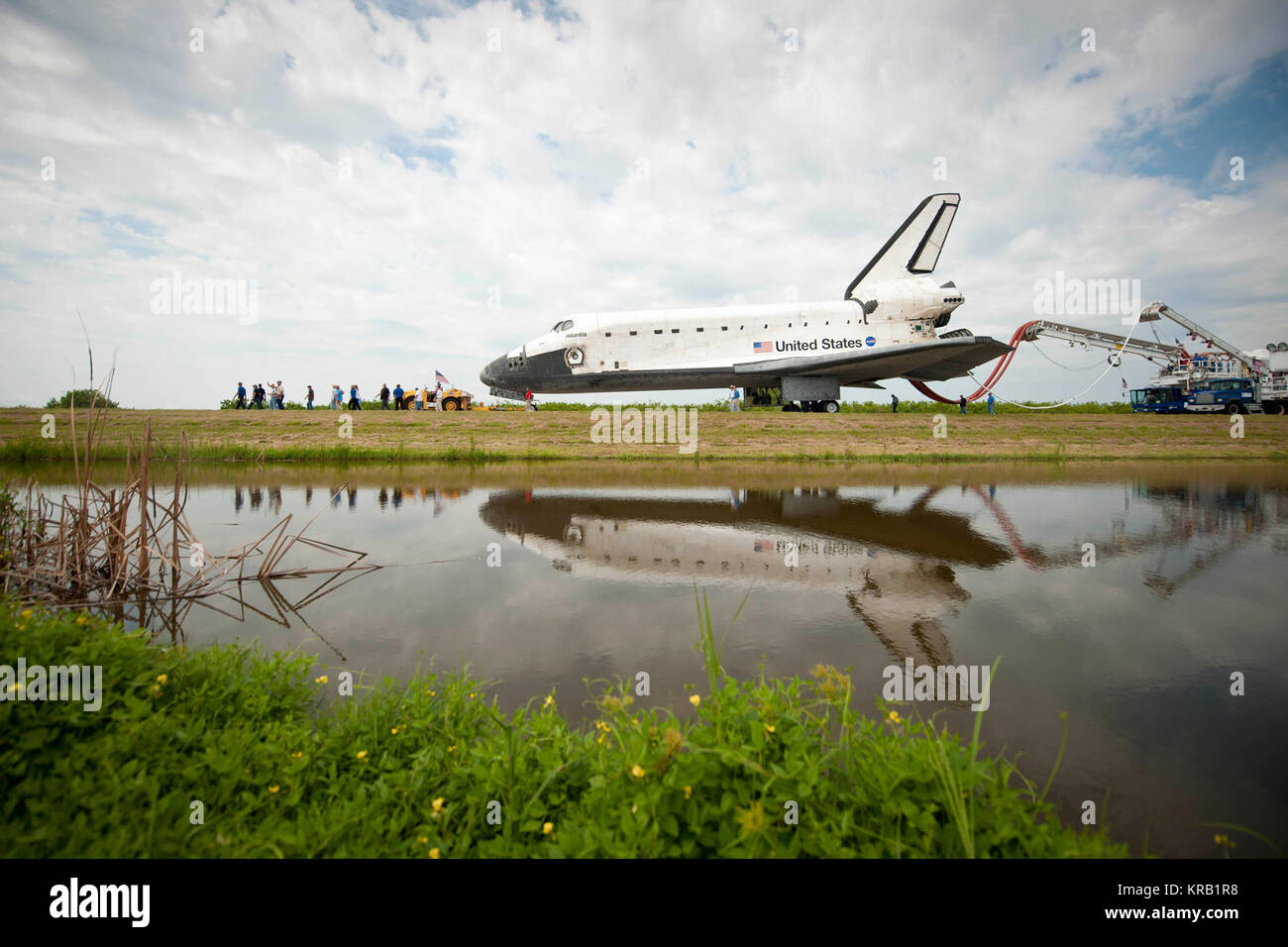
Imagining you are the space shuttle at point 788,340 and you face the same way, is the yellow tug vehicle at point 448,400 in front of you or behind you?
in front

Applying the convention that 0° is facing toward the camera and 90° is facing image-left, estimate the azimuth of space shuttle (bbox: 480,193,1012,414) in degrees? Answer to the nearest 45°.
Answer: approximately 90°
